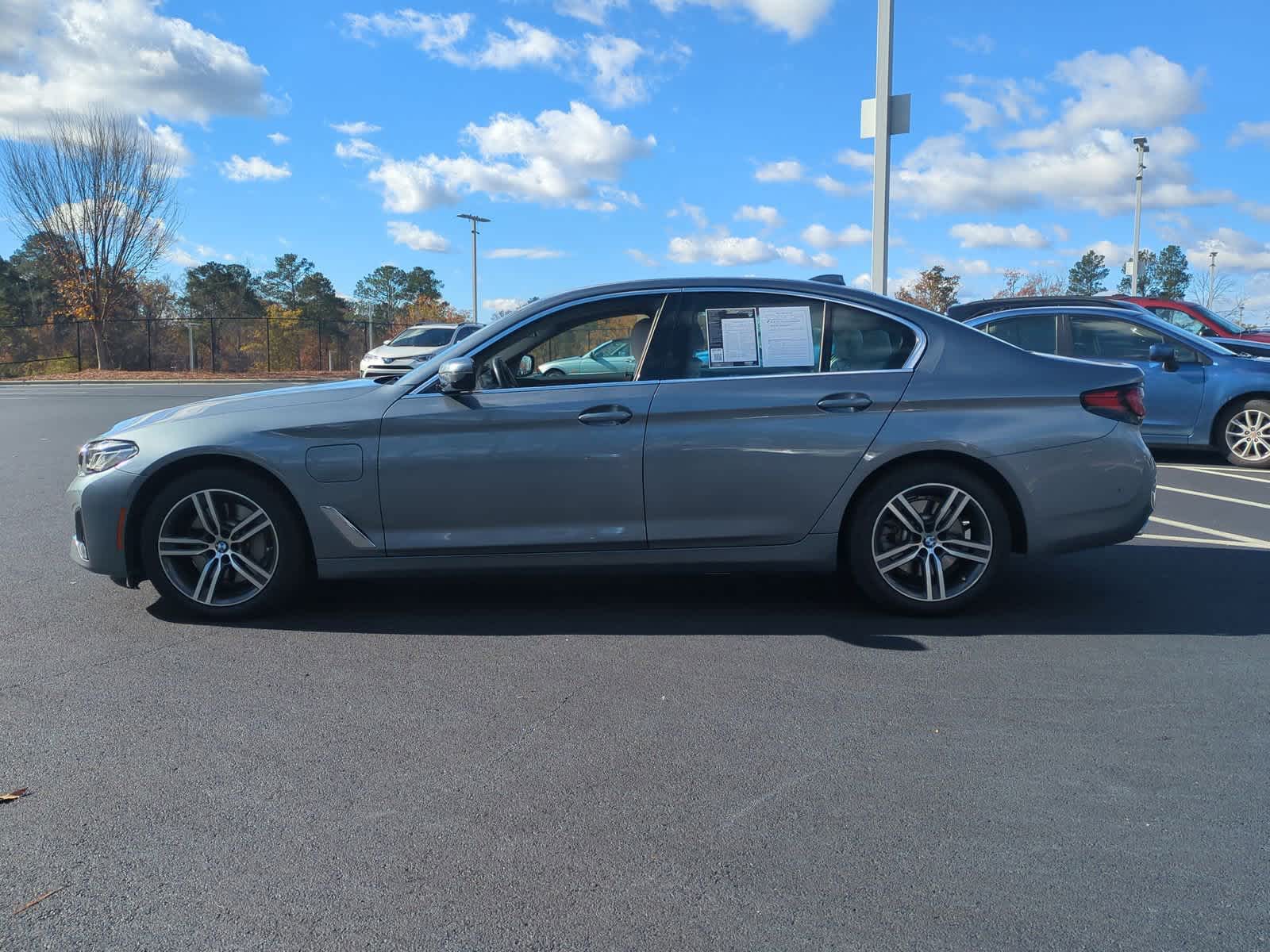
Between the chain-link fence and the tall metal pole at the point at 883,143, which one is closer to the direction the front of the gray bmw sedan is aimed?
the chain-link fence

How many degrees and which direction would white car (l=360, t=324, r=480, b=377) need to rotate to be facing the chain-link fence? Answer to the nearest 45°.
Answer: approximately 90° to its right

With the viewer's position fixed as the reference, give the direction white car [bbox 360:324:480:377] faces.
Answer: facing the viewer and to the left of the viewer

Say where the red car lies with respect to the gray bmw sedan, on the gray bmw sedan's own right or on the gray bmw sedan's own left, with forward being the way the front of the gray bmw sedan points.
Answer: on the gray bmw sedan's own right

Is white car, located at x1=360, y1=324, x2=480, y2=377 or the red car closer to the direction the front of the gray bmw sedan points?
the white car

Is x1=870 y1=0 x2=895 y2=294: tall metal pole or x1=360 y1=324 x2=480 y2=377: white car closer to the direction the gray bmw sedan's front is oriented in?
the white car

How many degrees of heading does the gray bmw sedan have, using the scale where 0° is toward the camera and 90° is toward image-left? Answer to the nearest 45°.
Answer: approximately 90°

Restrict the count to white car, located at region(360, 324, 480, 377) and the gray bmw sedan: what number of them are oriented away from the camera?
0

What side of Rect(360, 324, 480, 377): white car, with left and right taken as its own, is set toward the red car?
left

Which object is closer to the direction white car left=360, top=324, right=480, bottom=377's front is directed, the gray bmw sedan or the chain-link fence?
the gray bmw sedan

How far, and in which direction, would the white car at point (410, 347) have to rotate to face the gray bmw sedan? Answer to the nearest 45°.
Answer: approximately 45° to its left
